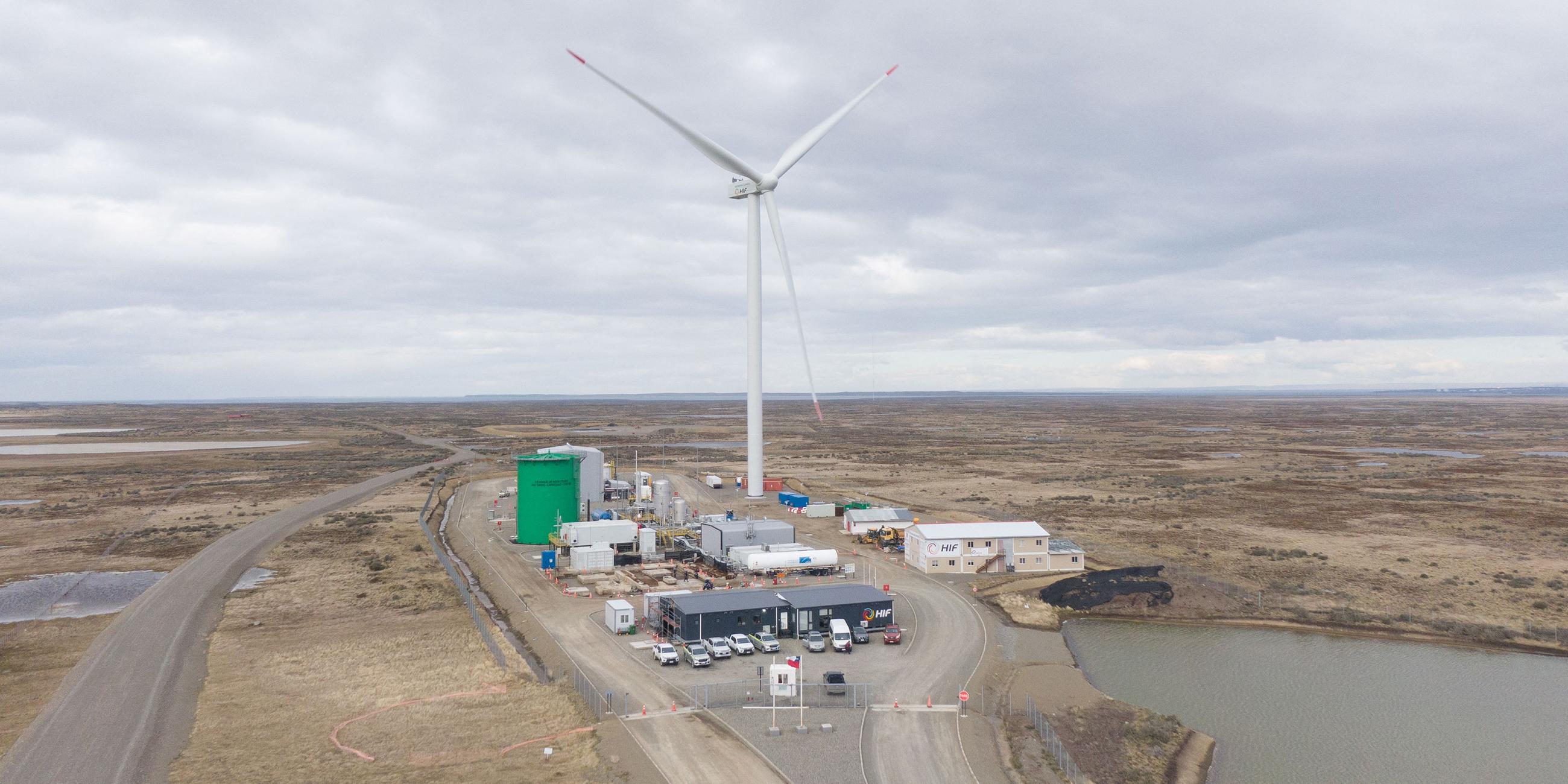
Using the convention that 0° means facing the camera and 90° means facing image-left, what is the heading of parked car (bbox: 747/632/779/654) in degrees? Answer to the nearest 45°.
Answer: approximately 315°

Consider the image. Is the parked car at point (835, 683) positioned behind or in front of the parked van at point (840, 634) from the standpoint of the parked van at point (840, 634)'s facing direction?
in front

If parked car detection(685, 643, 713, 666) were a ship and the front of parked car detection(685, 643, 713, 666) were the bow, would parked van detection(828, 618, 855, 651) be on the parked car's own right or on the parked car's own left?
on the parked car's own left

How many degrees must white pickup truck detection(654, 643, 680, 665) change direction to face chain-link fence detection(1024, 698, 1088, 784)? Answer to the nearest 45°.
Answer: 0° — it already faces it

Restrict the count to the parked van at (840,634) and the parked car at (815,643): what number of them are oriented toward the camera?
2

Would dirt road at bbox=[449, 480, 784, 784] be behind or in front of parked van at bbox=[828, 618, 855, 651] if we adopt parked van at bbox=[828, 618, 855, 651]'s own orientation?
in front

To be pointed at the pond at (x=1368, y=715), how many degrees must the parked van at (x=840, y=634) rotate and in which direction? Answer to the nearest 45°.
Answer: approximately 90° to its left

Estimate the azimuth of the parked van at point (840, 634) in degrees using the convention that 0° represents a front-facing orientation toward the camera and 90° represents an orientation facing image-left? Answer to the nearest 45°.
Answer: approximately 0°

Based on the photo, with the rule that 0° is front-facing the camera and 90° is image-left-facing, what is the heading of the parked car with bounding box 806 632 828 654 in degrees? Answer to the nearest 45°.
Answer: approximately 0°
